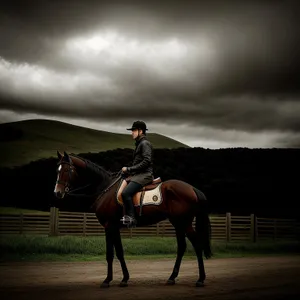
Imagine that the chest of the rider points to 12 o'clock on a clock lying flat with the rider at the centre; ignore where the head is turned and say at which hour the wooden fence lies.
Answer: The wooden fence is roughly at 3 o'clock from the rider.

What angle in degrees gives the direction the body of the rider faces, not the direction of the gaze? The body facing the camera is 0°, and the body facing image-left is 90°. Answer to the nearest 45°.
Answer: approximately 90°

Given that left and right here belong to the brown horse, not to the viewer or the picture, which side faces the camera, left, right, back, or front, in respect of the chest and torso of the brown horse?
left

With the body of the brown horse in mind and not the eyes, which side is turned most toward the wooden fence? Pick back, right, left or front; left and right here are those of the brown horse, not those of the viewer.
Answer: right

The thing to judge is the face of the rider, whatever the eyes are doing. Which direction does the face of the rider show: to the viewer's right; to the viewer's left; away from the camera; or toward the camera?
to the viewer's left
